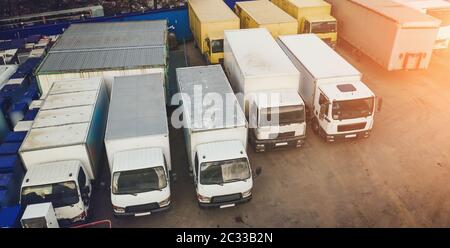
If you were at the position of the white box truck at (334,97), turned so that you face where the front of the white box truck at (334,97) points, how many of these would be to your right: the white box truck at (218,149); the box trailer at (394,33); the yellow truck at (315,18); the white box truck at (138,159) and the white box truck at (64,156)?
3

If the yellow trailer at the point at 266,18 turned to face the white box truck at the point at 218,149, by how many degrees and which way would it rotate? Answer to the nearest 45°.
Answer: approximately 45° to its right

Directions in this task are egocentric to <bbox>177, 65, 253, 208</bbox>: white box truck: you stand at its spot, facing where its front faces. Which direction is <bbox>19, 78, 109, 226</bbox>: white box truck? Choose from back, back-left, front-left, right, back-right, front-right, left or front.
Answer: right

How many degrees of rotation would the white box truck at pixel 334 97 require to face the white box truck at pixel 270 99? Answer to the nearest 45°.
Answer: approximately 90° to its right

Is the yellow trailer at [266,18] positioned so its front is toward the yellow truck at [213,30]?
no

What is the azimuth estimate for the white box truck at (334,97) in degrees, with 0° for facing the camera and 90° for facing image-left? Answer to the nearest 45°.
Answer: approximately 315°

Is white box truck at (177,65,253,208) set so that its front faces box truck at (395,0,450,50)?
no

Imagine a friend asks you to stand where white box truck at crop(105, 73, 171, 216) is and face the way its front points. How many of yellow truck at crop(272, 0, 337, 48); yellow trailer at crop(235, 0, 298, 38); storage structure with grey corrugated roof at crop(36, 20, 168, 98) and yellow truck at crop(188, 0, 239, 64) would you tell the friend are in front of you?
0

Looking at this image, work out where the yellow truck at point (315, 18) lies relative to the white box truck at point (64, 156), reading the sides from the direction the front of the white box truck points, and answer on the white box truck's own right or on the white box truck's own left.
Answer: on the white box truck's own left

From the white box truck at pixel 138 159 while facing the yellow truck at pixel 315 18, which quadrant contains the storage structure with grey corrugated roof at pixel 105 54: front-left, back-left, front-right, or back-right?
front-left

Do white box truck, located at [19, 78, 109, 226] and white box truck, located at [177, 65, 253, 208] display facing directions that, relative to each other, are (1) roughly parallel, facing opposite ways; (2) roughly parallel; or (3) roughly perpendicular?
roughly parallel

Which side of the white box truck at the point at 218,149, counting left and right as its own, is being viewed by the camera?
front

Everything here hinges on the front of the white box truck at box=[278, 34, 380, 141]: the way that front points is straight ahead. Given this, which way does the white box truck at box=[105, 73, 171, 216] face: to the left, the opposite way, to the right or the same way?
the same way

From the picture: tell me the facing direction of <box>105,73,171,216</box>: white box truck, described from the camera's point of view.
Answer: facing the viewer

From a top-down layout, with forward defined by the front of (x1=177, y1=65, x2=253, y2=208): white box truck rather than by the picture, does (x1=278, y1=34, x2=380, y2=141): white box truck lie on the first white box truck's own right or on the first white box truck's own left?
on the first white box truck's own left

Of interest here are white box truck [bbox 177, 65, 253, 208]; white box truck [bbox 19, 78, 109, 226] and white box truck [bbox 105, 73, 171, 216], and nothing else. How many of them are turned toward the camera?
3

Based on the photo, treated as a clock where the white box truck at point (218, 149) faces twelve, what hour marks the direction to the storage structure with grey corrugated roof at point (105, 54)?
The storage structure with grey corrugated roof is roughly at 5 o'clock from the white box truck.

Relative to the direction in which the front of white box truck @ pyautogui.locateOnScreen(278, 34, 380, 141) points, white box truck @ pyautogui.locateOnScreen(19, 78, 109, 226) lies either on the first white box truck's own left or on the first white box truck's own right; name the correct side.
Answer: on the first white box truck's own right
